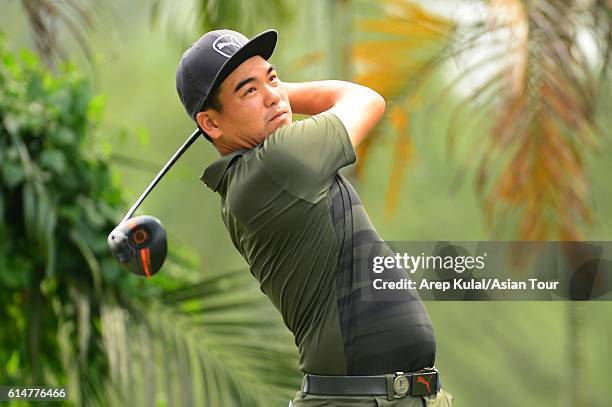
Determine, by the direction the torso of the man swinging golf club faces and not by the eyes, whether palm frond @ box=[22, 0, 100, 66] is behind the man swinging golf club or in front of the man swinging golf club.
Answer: behind

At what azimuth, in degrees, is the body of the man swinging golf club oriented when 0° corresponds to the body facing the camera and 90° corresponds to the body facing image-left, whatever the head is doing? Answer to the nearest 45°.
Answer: approximately 315°

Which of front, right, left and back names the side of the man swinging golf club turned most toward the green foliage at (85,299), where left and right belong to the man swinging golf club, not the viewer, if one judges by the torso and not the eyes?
back

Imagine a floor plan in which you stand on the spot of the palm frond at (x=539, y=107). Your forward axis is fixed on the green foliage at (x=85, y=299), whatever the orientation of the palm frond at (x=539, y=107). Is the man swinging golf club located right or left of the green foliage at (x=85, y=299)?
left

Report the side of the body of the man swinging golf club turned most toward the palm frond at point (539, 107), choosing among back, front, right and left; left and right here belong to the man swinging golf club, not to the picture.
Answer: left
